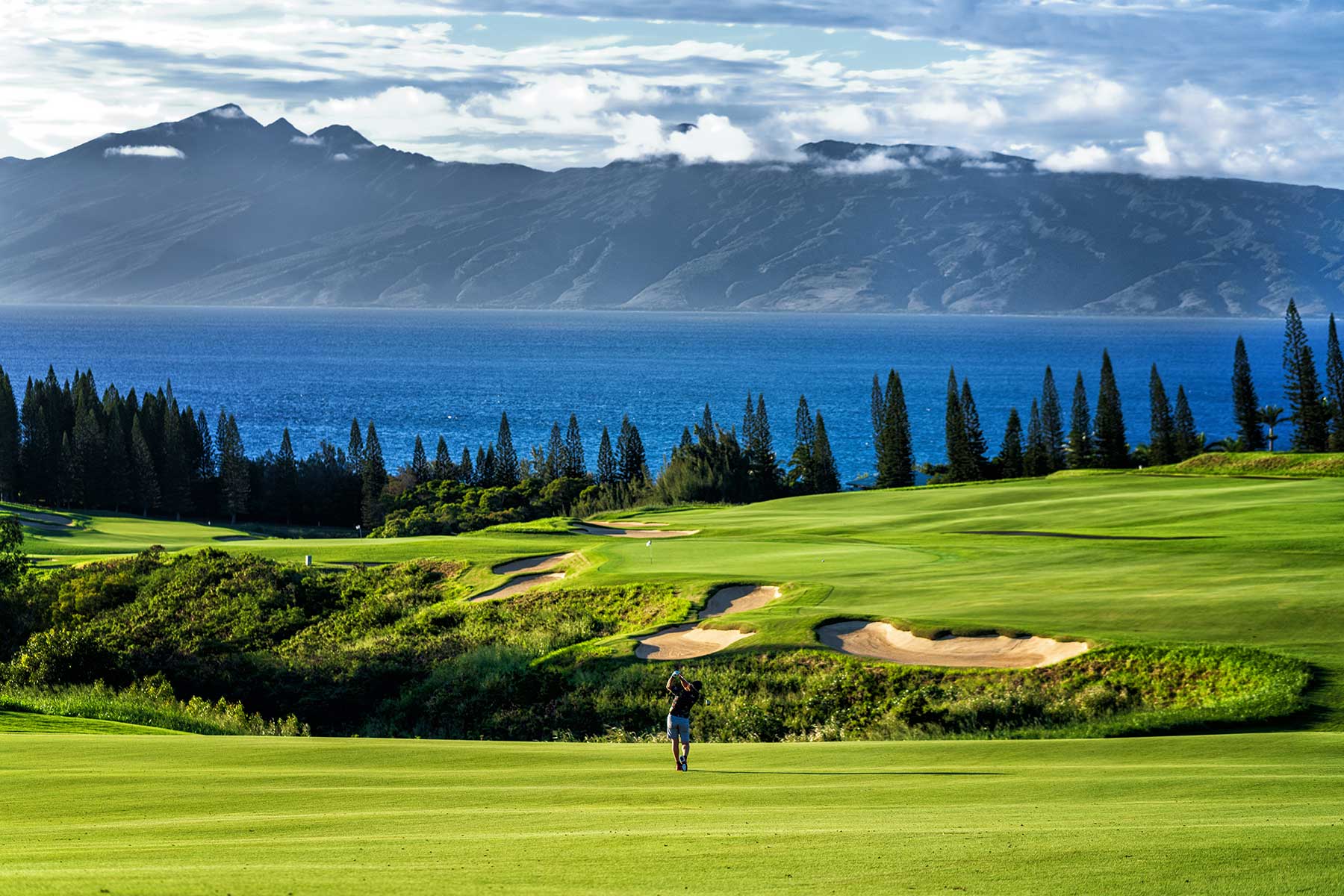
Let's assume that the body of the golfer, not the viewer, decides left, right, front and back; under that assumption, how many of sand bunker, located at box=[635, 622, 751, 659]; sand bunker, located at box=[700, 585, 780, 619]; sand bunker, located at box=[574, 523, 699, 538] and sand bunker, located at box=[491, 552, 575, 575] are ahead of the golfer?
4

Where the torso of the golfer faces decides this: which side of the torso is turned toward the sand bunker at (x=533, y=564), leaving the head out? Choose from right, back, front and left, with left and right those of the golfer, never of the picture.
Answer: front

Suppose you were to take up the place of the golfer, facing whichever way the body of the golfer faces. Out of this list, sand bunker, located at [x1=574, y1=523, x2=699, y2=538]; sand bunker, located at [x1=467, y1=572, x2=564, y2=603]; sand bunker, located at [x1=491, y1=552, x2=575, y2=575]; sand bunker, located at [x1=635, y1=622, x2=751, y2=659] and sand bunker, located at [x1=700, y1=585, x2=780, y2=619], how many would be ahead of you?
5

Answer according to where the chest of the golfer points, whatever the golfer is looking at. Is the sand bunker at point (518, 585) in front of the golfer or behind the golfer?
in front

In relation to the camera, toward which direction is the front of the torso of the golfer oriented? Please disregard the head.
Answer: away from the camera

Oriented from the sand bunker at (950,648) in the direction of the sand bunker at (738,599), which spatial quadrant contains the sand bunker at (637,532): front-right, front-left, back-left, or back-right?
front-right

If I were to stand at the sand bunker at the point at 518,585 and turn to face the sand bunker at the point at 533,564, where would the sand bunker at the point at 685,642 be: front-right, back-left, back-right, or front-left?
back-right

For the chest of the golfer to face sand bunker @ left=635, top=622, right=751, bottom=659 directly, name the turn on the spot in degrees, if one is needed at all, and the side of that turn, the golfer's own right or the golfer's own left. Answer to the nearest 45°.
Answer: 0° — they already face it

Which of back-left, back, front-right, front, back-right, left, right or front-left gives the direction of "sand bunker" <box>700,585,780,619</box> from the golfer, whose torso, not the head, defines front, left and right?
front

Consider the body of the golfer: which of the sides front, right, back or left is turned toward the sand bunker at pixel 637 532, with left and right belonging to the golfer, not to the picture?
front

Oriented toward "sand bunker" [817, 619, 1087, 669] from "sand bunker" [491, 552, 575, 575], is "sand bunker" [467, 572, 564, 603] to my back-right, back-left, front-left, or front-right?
front-right

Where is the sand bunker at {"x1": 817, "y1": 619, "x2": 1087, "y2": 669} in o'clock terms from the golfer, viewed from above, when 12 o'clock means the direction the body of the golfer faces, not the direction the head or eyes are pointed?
The sand bunker is roughly at 1 o'clock from the golfer.
